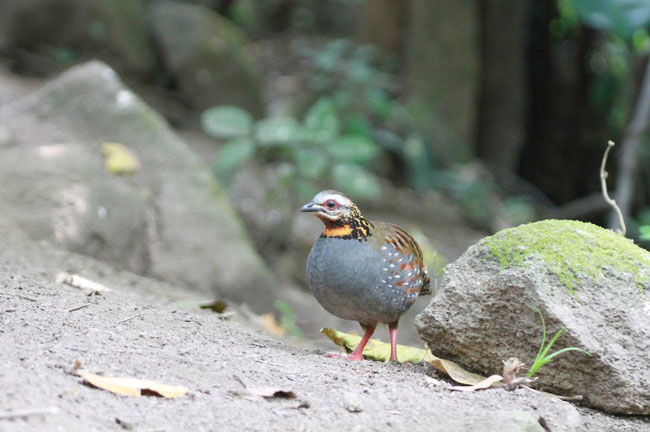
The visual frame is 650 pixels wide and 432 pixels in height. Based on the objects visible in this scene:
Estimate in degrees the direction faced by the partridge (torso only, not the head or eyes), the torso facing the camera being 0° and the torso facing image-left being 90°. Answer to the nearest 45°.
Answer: approximately 45°

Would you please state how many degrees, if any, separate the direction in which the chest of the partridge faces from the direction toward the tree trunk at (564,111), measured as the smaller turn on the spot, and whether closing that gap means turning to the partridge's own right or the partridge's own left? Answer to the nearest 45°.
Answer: approximately 135° to the partridge's own right

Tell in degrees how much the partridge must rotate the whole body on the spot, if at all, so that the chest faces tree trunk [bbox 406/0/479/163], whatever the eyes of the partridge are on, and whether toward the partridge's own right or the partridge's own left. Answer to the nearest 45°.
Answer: approximately 135° to the partridge's own right

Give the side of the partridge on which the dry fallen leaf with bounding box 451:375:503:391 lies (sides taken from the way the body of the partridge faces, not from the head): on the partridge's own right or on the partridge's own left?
on the partridge's own left

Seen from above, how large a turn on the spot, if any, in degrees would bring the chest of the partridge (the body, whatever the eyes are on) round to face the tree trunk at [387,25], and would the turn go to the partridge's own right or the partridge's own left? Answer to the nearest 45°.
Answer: approximately 135° to the partridge's own right

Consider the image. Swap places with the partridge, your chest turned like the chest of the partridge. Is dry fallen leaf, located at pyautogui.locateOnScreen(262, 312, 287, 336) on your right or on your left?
on your right

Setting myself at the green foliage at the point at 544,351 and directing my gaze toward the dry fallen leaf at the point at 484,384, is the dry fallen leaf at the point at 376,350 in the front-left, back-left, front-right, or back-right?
front-right

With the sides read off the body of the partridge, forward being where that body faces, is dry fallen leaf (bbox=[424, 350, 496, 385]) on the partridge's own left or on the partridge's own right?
on the partridge's own left

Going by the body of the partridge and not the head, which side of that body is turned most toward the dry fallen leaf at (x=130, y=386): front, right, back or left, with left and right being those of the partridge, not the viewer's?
front

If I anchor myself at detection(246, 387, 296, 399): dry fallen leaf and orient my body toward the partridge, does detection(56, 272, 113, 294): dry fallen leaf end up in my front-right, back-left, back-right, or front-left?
front-left

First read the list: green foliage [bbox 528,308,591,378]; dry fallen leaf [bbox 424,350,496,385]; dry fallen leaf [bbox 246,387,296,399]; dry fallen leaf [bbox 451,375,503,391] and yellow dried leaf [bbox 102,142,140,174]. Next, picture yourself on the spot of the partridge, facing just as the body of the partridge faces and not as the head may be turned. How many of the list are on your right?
1

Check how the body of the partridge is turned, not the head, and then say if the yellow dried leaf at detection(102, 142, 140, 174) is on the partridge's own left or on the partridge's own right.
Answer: on the partridge's own right

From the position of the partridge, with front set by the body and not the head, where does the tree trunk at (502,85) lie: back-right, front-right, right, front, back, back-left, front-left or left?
back-right

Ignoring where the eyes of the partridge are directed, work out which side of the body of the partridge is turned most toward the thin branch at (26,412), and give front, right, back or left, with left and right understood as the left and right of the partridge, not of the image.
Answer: front
